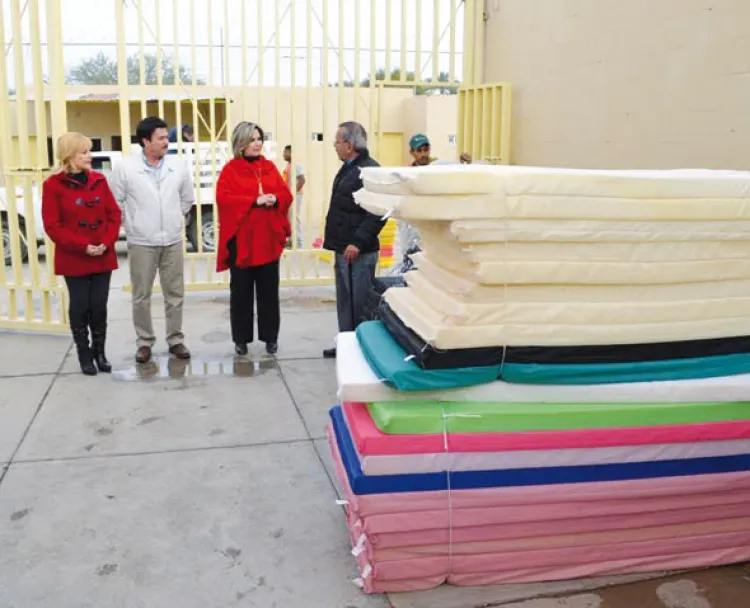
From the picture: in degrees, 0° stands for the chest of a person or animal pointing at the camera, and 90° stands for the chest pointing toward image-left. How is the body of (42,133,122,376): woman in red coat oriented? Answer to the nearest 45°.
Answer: approximately 315°

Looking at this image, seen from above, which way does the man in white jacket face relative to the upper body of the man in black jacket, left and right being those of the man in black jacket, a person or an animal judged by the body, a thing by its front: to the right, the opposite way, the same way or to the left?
to the left

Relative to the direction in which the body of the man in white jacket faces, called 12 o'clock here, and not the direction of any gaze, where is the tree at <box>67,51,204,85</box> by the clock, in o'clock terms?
The tree is roughly at 6 o'clock from the man in white jacket.

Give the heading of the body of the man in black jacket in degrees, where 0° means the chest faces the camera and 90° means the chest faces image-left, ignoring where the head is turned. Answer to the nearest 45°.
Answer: approximately 90°
